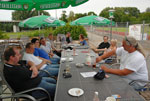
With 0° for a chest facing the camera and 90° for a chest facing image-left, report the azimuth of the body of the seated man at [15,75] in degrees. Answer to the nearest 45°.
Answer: approximately 270°

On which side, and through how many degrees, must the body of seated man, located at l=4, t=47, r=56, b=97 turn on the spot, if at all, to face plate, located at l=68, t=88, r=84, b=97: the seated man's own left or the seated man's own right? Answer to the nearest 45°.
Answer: approximately 45° to the seated man's own right

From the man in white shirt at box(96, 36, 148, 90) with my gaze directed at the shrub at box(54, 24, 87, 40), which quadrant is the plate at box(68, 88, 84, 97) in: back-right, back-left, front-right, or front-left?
back-left

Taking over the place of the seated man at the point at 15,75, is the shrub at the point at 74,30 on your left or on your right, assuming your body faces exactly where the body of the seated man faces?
on your left

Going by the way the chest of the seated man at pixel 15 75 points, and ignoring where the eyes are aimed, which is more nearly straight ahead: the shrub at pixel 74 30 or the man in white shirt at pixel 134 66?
the man in white shirt

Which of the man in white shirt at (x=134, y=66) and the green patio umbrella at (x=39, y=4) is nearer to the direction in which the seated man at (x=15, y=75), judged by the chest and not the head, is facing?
the man in white shirt

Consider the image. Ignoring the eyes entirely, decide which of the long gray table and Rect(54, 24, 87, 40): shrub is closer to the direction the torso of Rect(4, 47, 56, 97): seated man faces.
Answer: the long gray table

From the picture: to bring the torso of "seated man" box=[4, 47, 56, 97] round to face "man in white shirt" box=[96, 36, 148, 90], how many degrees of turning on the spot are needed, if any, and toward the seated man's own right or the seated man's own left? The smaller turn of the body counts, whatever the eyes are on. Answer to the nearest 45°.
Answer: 0° — they already face them
